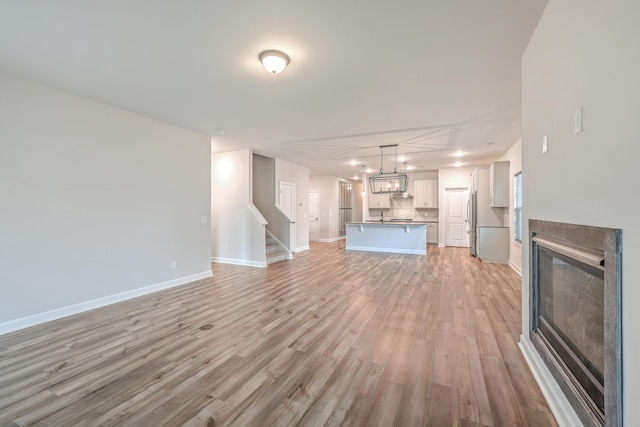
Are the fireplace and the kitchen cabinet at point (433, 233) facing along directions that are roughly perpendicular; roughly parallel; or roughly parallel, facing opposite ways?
roughly perpendicular

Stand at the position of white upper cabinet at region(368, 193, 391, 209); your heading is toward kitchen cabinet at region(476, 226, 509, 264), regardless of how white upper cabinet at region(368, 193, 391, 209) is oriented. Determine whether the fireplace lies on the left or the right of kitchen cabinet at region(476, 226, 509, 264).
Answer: right

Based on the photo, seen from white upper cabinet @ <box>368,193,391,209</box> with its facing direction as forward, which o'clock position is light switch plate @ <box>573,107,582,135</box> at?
The light switch plate is roughly at 12 o'clock from the white upper cabinet.

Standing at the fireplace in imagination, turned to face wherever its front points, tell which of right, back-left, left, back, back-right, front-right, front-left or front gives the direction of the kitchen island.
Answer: right

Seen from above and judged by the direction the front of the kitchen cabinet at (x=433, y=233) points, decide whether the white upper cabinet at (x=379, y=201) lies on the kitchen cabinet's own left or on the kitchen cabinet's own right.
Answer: on the kitchen cabinet's own right

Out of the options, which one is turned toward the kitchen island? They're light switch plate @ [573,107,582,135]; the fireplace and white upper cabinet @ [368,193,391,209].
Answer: the white upper cabinet

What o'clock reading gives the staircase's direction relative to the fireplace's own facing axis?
The staircase is roughly at 2 o'clock from the fireplace.

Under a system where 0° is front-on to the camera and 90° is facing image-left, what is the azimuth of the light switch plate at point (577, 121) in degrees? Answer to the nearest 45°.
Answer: approximately 45°

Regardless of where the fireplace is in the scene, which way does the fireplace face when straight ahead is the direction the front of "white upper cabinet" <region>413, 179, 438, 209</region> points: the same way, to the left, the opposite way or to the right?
to the right

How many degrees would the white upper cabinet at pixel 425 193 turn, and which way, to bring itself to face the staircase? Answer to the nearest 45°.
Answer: approximately 45° to its right

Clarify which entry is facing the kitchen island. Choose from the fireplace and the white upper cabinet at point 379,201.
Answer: the white upper cabinet

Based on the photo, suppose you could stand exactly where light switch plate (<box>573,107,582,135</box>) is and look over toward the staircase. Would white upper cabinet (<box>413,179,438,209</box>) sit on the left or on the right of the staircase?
right

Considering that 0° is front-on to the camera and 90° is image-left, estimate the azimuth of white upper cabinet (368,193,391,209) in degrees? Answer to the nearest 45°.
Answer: approximately 0°

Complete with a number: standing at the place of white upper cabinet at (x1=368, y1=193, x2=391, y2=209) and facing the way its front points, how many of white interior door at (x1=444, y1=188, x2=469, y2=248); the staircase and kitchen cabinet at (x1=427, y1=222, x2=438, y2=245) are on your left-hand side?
2

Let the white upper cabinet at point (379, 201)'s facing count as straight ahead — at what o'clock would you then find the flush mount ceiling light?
The flush mount ceiling light is roughly at 12 o'clock from the white upper cabinet.

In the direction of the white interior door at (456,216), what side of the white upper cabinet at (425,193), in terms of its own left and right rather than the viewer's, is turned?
left
